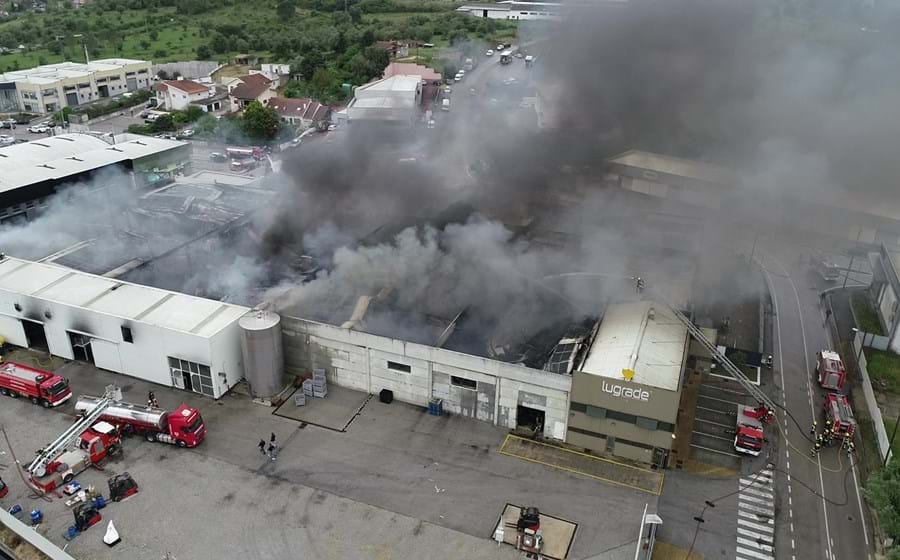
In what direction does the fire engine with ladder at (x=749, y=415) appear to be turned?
toward the camera

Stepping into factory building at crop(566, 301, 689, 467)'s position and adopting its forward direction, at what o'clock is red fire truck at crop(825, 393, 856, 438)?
The red fire truck is roughly at 8 o'clock from the factory building.

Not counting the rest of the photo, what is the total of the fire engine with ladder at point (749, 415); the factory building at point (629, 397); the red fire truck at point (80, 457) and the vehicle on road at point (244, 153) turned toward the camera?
2

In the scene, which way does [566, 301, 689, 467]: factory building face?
toward the camera

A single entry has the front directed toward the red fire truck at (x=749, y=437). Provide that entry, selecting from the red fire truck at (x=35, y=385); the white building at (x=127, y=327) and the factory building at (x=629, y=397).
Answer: the red fire truck at (x=35, y=385)

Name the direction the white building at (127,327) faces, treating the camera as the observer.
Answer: facing the viewer and to the left of the viewer

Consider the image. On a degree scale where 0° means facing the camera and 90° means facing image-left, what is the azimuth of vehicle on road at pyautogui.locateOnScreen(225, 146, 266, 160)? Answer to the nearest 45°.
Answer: approximately 270°

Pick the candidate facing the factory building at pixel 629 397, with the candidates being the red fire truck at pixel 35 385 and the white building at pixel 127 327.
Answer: the red fire truck

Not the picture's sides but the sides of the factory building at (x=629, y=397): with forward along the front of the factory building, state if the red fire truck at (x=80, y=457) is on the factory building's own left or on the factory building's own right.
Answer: on the factory building's own right

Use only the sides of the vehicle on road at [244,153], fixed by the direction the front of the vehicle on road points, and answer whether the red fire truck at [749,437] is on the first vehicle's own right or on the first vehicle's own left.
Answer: on the first vehicle's own right

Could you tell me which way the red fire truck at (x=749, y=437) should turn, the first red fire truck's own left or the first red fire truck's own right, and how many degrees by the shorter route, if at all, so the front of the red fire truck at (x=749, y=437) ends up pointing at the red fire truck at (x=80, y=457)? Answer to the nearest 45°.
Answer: approximately 45° to the first red fire truck's own right

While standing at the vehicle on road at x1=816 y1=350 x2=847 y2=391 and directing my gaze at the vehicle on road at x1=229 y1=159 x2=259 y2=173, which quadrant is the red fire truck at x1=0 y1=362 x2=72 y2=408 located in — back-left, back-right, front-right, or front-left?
front-left

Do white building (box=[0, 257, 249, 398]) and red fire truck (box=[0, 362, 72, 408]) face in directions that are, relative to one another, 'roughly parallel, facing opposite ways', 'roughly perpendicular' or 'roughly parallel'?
roughly perpendicular

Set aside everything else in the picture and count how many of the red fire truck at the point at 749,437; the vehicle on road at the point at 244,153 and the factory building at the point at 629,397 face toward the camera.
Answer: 2
